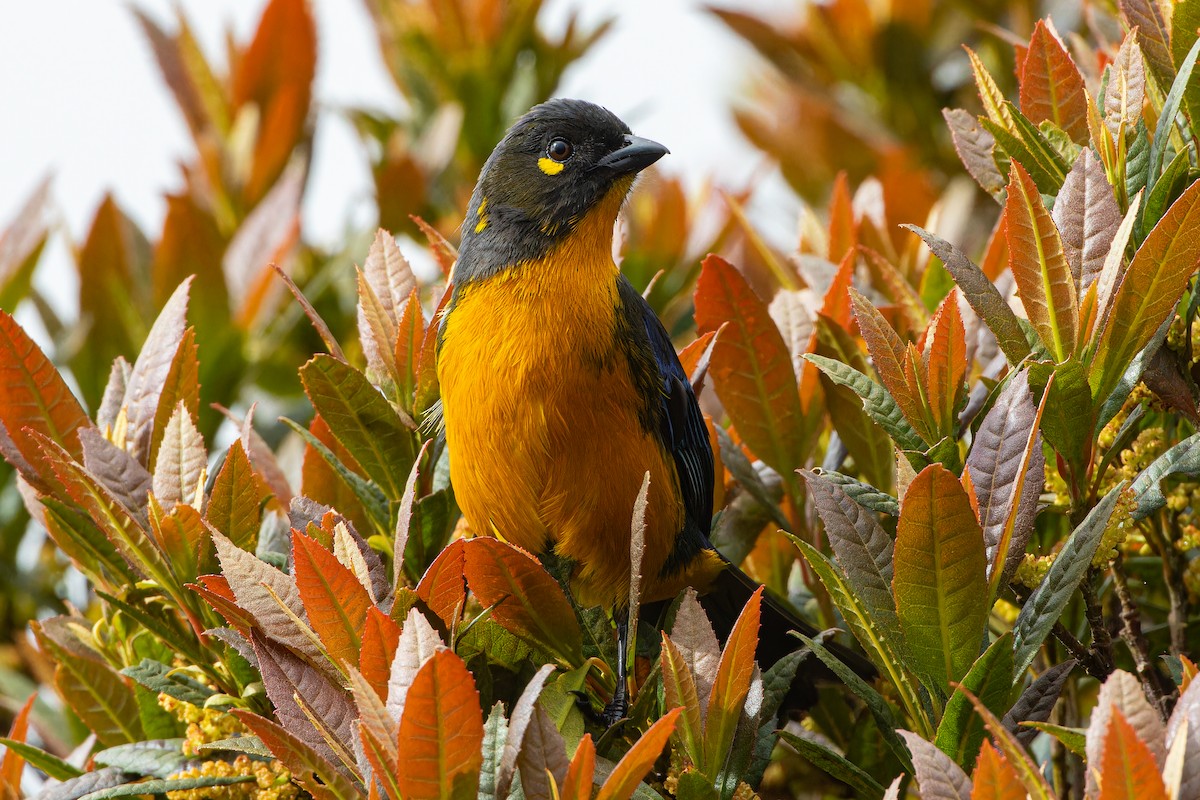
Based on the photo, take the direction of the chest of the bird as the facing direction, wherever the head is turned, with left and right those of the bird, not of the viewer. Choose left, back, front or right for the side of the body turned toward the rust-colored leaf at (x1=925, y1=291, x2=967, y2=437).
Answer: left

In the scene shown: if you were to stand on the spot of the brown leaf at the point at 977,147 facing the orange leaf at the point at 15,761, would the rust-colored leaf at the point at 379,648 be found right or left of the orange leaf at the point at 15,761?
left

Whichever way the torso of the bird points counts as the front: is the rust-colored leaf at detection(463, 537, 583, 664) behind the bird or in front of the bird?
in front

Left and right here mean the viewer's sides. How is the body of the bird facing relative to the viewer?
facing the viewer and to the left of the viewer

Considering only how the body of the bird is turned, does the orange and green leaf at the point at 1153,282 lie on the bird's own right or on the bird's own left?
on the bird's own left

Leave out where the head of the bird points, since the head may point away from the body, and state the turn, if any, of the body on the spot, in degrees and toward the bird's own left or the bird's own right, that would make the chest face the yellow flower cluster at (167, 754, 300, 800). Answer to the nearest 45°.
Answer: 0° — it already faces it

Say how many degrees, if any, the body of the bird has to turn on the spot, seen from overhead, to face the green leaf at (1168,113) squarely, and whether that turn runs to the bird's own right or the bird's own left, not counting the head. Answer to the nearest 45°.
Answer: approximately 90° to the bird's own left

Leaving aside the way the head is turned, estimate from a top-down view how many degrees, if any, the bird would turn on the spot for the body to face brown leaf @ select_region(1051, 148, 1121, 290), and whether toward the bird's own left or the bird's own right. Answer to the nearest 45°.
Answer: approximately 90° to the bird's own left
